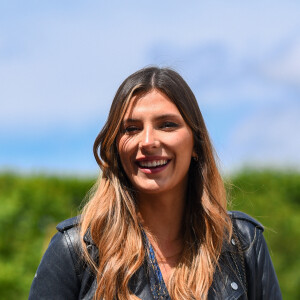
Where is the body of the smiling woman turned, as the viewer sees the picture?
toward the camera
